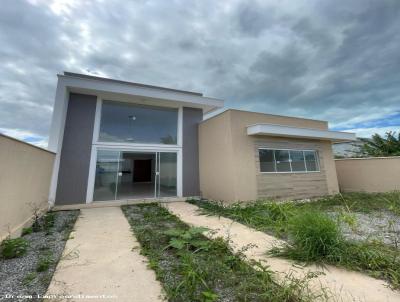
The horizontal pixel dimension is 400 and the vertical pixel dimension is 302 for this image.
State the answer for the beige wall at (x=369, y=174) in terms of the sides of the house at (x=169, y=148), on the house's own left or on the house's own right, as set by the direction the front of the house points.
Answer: on the house's own left

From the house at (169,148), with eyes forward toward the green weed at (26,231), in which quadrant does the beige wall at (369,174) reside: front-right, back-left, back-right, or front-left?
back-left

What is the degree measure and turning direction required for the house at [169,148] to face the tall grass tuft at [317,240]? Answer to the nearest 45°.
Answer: approximately 45° to its left

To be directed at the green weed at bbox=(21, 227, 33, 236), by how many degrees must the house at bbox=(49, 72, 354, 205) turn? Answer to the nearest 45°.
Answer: approximately 45° to its right

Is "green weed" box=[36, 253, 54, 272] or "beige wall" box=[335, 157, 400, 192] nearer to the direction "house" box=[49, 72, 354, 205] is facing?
the green weed

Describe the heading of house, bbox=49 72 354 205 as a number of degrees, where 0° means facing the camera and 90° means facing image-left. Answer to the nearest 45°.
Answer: approximately 0°

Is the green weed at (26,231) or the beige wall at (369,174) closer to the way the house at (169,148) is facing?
the green weed

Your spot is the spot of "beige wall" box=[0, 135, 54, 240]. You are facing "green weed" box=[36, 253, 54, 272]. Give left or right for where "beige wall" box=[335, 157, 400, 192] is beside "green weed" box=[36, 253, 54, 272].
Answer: left

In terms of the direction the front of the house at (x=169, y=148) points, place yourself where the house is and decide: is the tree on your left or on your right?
on your left
